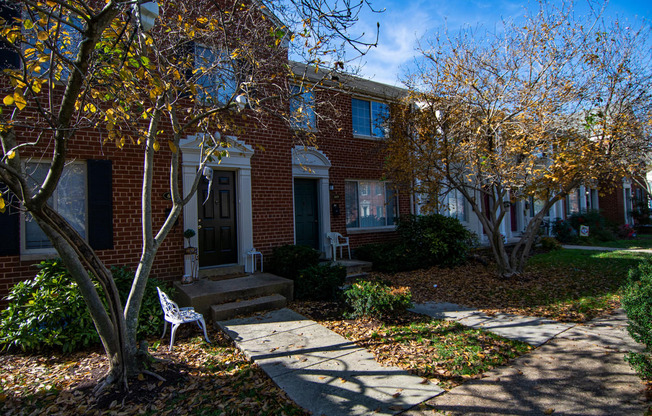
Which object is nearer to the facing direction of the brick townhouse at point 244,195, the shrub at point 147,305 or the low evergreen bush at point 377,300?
the low evergreen bush

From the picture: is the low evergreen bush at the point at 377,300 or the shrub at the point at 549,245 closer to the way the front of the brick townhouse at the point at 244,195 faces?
the low evergreen bush

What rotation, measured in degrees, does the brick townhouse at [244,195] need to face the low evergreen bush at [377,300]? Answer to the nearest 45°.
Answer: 0° — it already faces it

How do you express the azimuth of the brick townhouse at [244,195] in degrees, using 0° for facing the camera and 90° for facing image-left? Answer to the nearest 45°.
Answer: approximately 315°

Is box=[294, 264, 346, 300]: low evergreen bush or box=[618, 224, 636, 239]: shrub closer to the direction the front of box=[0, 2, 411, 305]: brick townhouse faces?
the low evergreen bush

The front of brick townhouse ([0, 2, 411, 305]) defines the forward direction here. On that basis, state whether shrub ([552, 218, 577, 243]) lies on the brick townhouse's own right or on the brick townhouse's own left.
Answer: on the brick townhouse's own left
